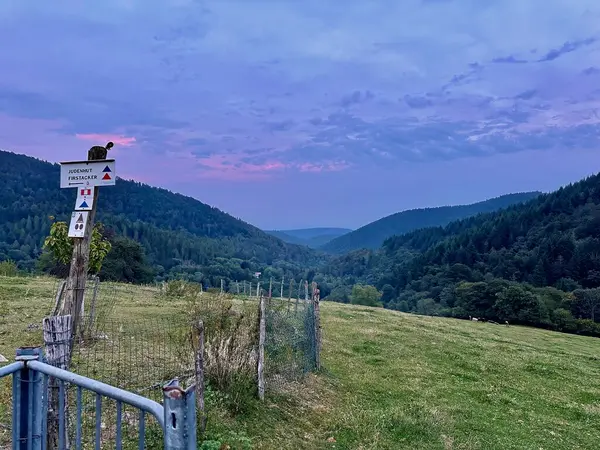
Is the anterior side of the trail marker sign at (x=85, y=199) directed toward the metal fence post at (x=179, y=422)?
yes

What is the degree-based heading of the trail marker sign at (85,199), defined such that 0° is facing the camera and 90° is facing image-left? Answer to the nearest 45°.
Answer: approximately 0°

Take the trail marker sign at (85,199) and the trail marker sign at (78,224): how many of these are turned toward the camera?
2

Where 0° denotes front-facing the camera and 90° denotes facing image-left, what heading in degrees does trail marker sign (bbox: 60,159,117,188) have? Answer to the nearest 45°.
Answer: approximately 0°
